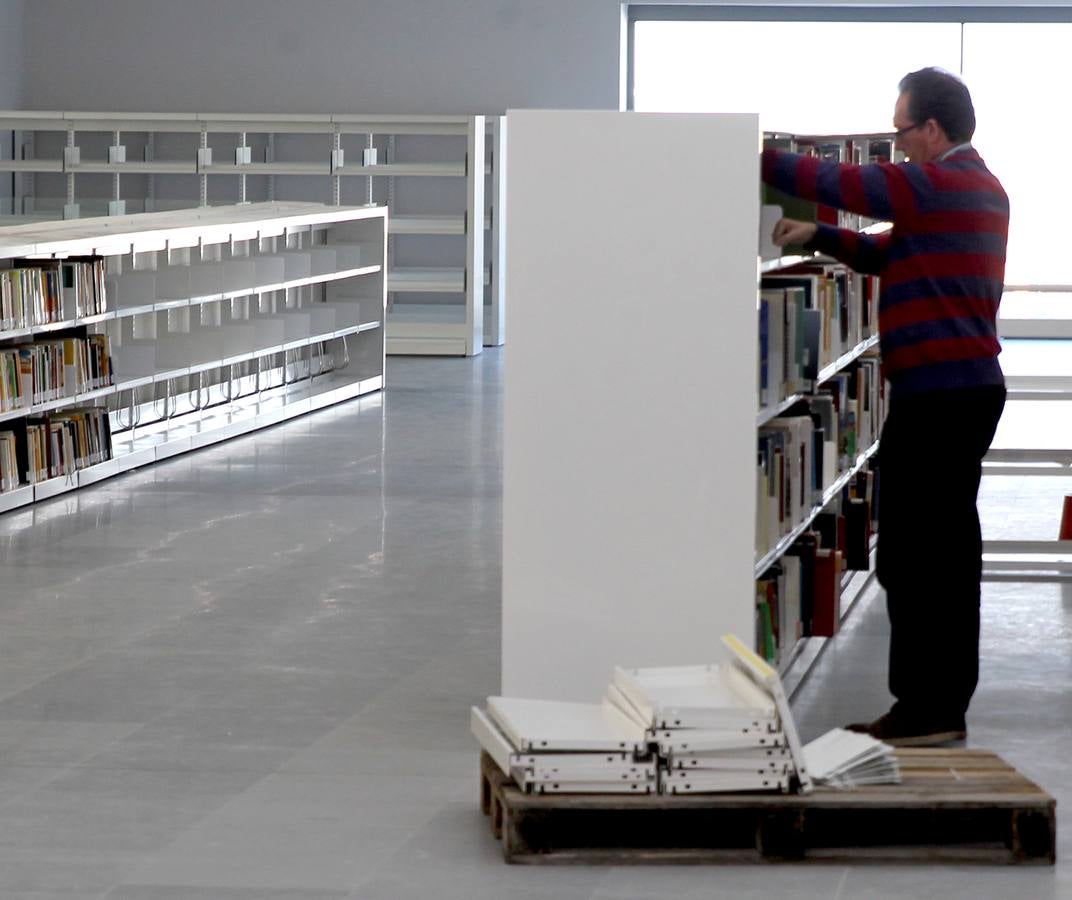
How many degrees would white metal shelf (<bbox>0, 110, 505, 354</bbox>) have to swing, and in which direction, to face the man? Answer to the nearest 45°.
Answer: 0° — it already faces them

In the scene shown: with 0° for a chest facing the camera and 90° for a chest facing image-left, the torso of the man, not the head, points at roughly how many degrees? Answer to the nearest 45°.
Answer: approximately 90°

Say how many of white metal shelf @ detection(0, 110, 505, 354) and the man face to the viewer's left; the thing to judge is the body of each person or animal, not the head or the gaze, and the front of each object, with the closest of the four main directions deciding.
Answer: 1

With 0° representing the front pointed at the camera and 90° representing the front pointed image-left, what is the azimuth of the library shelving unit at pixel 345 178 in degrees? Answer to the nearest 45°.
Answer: approximately 0°

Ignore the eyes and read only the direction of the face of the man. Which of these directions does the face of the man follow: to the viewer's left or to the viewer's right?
to the viewer's left

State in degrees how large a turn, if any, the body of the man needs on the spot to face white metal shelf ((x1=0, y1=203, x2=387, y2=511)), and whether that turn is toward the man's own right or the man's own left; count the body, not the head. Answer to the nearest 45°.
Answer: approximately 45° to the man's own right

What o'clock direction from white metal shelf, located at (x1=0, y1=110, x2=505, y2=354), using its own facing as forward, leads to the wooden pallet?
The wooden pallet is roughly at 12 o'clock from the white metal shelf.

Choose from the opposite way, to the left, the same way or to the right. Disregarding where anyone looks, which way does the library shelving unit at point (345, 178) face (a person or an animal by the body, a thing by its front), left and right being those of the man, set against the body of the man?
to the left

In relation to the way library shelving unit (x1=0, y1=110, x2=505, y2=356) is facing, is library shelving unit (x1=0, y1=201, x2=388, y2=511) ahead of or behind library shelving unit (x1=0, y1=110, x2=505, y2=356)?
ahead

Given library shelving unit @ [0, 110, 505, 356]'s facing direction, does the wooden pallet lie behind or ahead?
ahead
